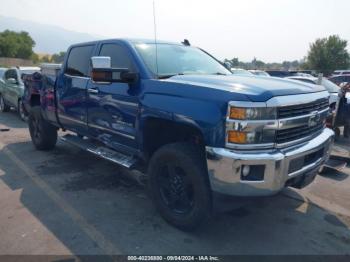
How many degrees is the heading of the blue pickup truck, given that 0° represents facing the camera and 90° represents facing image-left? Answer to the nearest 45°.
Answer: approximately 315°

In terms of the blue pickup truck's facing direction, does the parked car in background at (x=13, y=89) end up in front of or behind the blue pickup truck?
behind

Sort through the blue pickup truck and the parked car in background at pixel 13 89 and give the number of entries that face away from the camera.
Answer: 0
